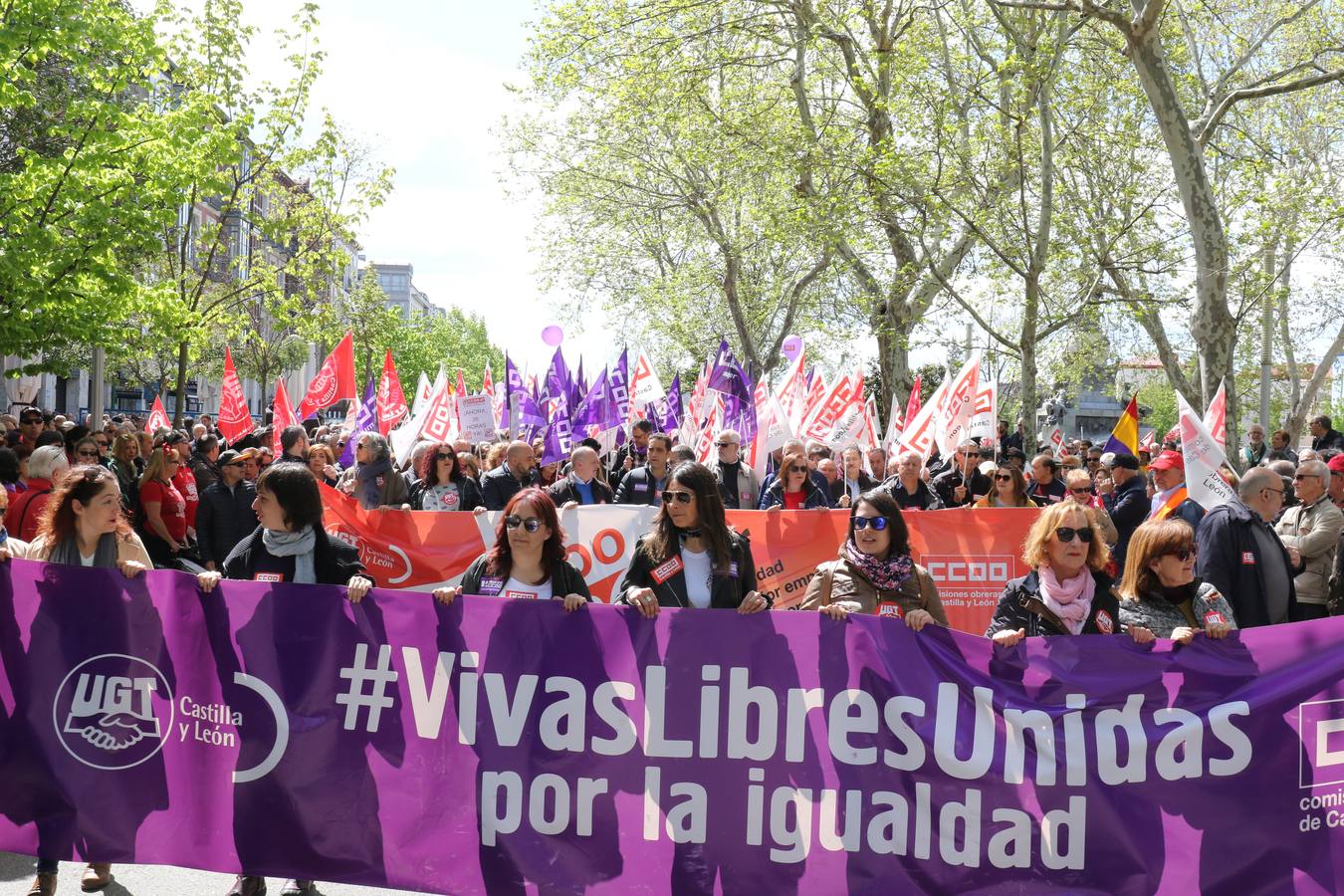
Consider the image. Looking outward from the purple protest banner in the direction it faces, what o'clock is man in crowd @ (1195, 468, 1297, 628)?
The man in crowd is roughly at 8 o'clock from the purple protest banner.

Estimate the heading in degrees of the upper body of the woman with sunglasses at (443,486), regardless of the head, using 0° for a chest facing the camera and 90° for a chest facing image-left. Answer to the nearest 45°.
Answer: approximately 0°

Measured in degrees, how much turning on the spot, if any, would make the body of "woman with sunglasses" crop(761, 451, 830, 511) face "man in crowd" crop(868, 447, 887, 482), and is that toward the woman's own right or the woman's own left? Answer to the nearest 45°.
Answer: approximately 135° to the woman's own left

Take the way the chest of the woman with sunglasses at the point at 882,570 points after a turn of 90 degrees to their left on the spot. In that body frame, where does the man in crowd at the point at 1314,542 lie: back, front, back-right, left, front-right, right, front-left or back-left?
front-left

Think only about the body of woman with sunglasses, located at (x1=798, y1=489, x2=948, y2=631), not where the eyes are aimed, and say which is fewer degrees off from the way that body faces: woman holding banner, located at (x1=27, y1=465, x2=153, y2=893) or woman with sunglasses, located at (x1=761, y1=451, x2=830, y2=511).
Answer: the woman holding banner

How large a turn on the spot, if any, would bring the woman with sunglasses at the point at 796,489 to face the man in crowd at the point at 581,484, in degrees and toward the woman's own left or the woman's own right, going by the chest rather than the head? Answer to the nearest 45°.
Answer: approximately 90° to the woman's own right
